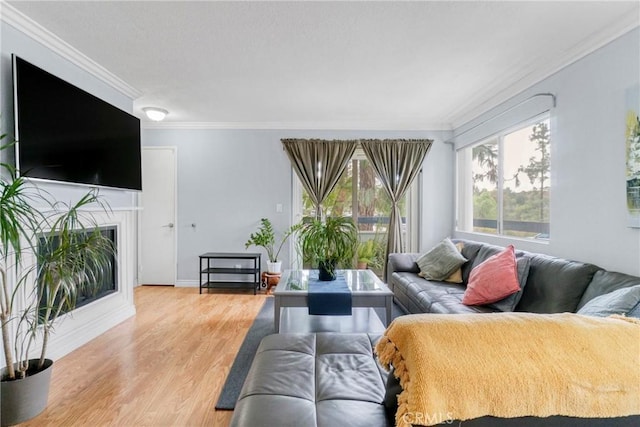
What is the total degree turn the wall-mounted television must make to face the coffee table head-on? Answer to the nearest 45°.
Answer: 0° — it already faces it

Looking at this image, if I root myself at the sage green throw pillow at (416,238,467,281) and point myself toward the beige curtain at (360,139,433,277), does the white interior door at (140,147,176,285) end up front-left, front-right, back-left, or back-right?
front-left

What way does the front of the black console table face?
toward the camera

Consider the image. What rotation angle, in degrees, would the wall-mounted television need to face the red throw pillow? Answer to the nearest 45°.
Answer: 0° — it already faces it

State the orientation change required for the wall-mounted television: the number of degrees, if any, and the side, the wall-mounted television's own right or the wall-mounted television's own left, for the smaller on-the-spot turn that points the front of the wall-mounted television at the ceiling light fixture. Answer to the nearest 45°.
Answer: approximately 90° to the wall-mounted television's own left

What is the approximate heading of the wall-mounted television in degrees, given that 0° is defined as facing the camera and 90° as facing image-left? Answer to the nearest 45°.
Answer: approximately 315°

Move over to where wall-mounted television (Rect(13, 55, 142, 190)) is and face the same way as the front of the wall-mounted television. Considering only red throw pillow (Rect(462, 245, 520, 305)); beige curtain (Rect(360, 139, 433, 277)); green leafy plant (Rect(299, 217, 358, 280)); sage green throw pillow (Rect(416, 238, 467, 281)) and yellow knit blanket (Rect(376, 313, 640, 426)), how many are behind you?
0

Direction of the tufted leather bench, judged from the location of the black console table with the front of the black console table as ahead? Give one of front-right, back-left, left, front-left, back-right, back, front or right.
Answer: front

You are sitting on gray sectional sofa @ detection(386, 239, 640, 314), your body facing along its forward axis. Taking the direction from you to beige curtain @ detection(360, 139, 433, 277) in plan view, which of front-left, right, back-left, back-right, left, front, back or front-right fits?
right

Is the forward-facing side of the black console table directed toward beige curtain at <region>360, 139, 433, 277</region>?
no

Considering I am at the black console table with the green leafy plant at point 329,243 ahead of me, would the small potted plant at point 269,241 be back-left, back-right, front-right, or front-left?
front-left

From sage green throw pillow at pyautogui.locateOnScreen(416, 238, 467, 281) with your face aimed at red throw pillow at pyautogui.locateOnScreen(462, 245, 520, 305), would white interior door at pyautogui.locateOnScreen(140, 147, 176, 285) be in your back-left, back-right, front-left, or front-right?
back-right

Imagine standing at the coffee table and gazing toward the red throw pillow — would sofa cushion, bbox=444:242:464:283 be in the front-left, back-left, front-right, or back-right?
front-left

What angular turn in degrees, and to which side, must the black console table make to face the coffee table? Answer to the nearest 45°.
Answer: approximately 45° to its left

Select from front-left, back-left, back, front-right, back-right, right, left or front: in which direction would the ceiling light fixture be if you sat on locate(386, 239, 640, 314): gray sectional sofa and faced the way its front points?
front-right

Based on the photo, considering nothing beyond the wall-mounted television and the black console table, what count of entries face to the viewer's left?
0

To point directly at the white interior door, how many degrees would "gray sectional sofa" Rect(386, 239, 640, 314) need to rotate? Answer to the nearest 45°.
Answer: approximately 45° to its right

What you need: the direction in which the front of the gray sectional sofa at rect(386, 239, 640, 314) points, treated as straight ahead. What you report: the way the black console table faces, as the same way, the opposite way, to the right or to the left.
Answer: to the left

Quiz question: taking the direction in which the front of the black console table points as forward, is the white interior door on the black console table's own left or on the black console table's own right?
on the black console table's own right

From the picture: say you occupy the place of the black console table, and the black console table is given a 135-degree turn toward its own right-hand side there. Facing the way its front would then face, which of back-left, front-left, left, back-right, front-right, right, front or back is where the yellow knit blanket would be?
back-left

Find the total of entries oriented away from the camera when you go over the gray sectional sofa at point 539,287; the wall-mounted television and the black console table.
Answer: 0

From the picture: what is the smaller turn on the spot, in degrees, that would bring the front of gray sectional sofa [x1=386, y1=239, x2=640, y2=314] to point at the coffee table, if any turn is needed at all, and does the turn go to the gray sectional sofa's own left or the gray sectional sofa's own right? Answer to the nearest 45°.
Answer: approximately 45° to the gray sectional sofa's own right
